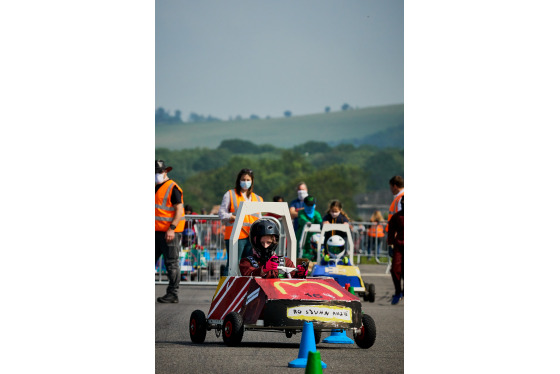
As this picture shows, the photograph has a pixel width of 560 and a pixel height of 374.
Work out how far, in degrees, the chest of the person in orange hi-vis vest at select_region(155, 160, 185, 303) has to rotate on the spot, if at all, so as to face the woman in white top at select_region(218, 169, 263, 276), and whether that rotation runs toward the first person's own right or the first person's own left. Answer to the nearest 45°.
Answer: approximately 90° to the first person's own left

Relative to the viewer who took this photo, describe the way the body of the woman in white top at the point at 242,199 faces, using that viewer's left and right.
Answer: facing the viewer

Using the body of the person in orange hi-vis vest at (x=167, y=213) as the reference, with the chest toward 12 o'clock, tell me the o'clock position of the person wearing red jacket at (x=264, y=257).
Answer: The person wearing red jacket is roughly at 10 o'clock from the person in orange hi-vis vest.

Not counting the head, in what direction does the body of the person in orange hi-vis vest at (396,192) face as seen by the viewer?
to the viewer's left

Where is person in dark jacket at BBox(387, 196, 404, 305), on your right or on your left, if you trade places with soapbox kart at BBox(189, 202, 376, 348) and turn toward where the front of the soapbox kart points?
on your left

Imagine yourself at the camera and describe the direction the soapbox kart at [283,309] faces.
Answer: facing the viewer and to the right of the viewer
